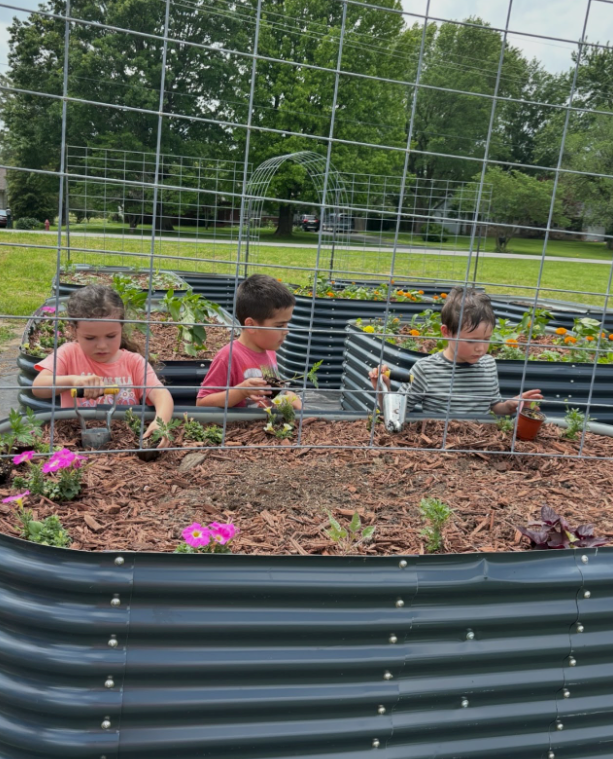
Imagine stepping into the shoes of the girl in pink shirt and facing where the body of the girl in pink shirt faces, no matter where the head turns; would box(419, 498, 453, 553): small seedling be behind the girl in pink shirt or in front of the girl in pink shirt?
in front

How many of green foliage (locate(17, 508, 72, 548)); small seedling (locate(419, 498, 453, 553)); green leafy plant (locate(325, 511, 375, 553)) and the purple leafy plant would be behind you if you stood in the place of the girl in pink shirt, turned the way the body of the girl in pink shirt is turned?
0

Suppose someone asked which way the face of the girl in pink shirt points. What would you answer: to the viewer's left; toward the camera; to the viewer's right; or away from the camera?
toward the camera

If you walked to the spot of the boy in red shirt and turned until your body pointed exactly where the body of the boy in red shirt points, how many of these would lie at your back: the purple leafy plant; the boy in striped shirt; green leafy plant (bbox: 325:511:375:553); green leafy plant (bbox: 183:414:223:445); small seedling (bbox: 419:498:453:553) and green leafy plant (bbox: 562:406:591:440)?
0

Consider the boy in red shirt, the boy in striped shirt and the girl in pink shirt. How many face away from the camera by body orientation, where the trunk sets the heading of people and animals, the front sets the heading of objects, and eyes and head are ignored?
0

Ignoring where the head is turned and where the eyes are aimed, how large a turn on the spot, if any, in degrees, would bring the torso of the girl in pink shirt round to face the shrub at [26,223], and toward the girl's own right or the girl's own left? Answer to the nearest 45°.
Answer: approximately 135° to the girl's own right

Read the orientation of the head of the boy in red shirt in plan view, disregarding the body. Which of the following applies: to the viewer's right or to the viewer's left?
to the viewer's right

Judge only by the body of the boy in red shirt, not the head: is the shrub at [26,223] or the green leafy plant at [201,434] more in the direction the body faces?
the green leafy plant

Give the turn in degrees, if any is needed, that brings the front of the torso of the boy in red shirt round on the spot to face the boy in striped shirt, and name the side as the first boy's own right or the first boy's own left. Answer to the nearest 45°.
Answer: approximately 45° to the first boy's own left

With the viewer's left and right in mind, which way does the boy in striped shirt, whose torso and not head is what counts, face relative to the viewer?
facing the viewer and to the right of the viewer

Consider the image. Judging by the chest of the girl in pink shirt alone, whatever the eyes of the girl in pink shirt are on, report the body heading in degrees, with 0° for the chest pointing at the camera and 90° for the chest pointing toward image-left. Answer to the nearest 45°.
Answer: approximately 0°

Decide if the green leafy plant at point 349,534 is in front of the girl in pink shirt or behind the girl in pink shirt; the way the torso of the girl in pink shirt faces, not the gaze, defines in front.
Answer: in front

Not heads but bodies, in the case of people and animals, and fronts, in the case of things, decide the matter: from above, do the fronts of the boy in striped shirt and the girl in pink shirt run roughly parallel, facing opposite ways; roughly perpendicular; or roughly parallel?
roughly parallel

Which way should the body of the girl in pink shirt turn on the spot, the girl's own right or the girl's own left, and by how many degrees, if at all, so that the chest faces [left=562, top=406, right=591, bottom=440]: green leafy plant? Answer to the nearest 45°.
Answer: approximately 90° to the girl's own left

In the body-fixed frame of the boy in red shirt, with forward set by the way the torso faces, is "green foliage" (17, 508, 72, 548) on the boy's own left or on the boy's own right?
on the boy's own right
